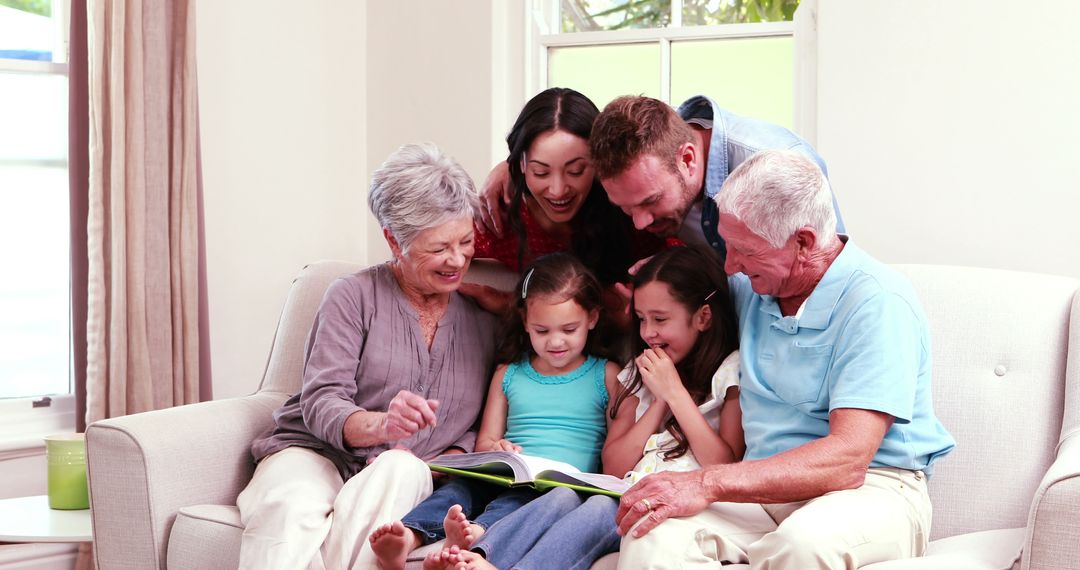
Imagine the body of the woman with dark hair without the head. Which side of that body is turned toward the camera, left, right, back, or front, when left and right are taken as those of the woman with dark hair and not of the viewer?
front

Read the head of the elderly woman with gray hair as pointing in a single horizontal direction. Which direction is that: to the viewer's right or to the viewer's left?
to the viewer's right

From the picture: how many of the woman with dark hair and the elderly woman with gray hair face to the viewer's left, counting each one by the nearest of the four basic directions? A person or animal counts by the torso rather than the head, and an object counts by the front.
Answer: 0

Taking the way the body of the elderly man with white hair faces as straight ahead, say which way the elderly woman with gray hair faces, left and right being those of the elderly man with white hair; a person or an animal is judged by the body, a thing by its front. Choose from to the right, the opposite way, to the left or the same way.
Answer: to the left

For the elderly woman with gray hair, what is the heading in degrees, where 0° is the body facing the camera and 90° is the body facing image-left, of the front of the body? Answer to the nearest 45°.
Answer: approximately 315°

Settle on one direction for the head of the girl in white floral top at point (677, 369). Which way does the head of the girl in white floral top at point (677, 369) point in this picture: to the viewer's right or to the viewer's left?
to the viewer's left
